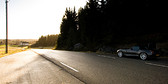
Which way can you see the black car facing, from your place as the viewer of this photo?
facing away from the viewer and to the left of the viewer
